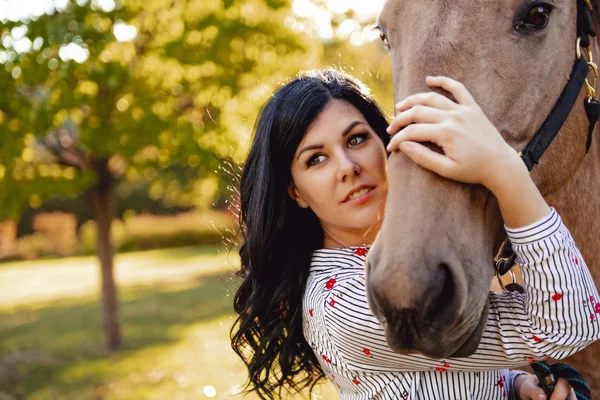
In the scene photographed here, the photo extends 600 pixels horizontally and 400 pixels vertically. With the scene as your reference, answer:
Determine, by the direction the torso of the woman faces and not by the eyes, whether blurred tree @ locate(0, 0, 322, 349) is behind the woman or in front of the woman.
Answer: behind

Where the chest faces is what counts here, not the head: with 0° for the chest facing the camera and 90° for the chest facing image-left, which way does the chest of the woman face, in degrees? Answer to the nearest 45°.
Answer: approximately 315°

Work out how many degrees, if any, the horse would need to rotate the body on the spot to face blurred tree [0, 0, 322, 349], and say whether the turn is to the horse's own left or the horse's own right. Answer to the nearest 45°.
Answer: approximately 90° to the horse's own right

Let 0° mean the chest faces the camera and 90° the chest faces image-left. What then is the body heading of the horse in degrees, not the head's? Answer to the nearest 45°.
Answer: approximately 45°
